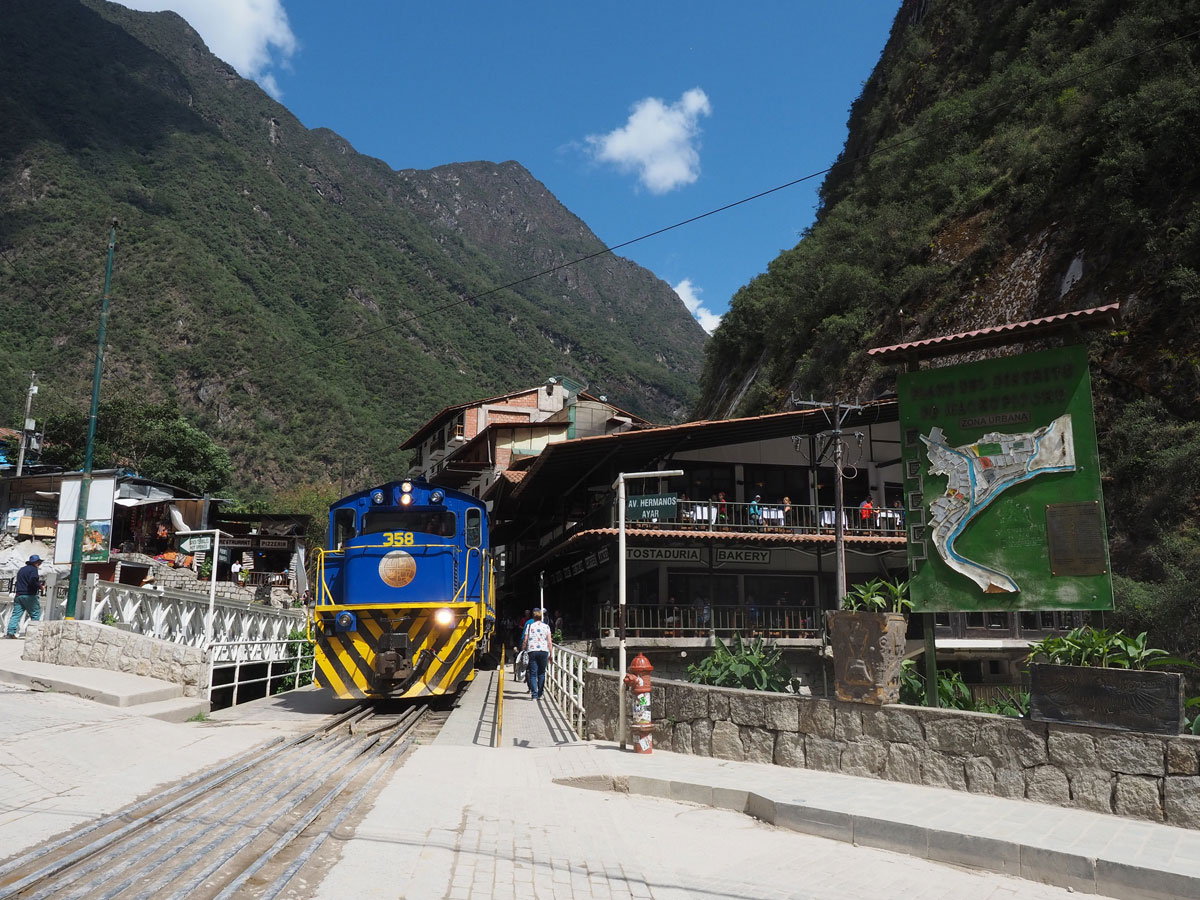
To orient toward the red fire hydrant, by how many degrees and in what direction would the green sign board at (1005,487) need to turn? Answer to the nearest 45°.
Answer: approximately 90° to its right

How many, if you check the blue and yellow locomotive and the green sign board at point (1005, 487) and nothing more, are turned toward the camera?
2

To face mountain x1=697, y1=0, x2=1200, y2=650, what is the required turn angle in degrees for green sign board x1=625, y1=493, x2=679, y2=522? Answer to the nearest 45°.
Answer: approximately 135° to its left

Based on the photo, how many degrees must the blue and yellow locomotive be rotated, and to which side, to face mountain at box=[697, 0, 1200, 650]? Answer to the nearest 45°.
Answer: approximately 135° to its left

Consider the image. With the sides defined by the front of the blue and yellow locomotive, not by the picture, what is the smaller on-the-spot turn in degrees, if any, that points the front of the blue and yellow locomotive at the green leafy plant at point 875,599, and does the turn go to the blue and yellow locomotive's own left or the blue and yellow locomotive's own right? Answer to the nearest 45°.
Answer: approximately 45° to the blue and yellow locomotive's own left

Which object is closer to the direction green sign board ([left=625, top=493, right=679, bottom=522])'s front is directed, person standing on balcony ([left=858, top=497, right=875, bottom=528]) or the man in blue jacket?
the man in blue jacket

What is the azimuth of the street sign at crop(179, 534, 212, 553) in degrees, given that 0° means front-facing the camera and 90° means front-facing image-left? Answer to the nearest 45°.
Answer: approximately 0°

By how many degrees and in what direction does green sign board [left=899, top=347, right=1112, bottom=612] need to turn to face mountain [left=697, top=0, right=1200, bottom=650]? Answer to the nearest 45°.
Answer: approximately 180°

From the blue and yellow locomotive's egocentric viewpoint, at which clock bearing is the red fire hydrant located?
The red fire hydrant is roughly at 11 o'clock from the blue and yellow locomotive.

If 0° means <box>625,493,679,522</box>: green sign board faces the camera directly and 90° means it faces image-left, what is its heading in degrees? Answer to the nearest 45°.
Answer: approximately 0°

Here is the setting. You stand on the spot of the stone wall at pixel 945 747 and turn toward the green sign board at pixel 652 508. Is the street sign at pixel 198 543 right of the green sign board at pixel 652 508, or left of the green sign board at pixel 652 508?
left
